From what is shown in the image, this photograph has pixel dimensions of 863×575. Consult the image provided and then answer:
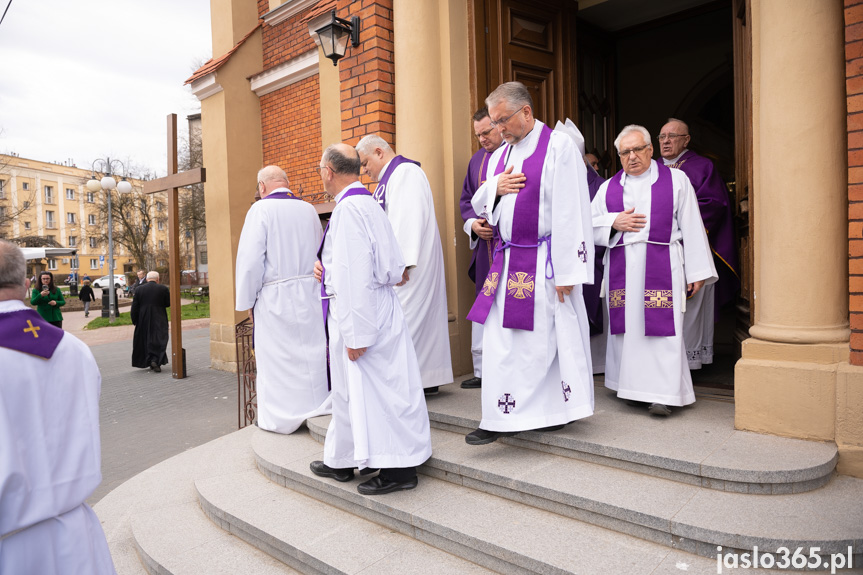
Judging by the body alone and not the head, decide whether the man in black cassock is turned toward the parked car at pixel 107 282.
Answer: yes

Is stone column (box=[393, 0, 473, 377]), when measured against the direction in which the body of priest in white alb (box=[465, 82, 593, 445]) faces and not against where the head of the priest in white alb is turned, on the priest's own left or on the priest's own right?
on the priest's own right

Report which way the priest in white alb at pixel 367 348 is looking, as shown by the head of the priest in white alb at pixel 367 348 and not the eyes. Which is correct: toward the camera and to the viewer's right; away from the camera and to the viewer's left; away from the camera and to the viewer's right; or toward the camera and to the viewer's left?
away from the camera and to the viewer's left

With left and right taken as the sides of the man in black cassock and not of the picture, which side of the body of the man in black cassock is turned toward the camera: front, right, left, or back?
back

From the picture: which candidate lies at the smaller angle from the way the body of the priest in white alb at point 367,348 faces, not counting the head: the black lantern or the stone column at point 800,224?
the black lantern

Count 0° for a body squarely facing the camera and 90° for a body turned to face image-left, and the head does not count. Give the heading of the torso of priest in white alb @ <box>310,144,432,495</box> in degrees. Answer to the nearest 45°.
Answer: approximately 90°

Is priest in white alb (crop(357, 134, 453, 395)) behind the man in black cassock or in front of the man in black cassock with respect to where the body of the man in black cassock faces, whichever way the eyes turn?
behind

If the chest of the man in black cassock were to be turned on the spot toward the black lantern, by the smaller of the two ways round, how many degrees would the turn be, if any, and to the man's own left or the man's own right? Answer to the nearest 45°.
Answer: approximately 180°
